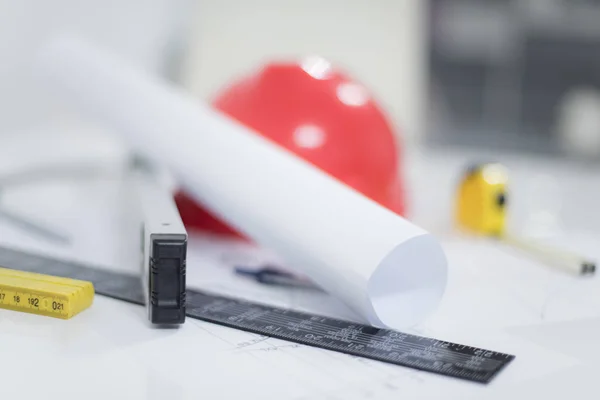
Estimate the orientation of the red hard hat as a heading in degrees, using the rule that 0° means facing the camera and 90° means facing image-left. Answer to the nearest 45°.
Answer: approximately 45°

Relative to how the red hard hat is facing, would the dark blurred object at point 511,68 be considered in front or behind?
behind
